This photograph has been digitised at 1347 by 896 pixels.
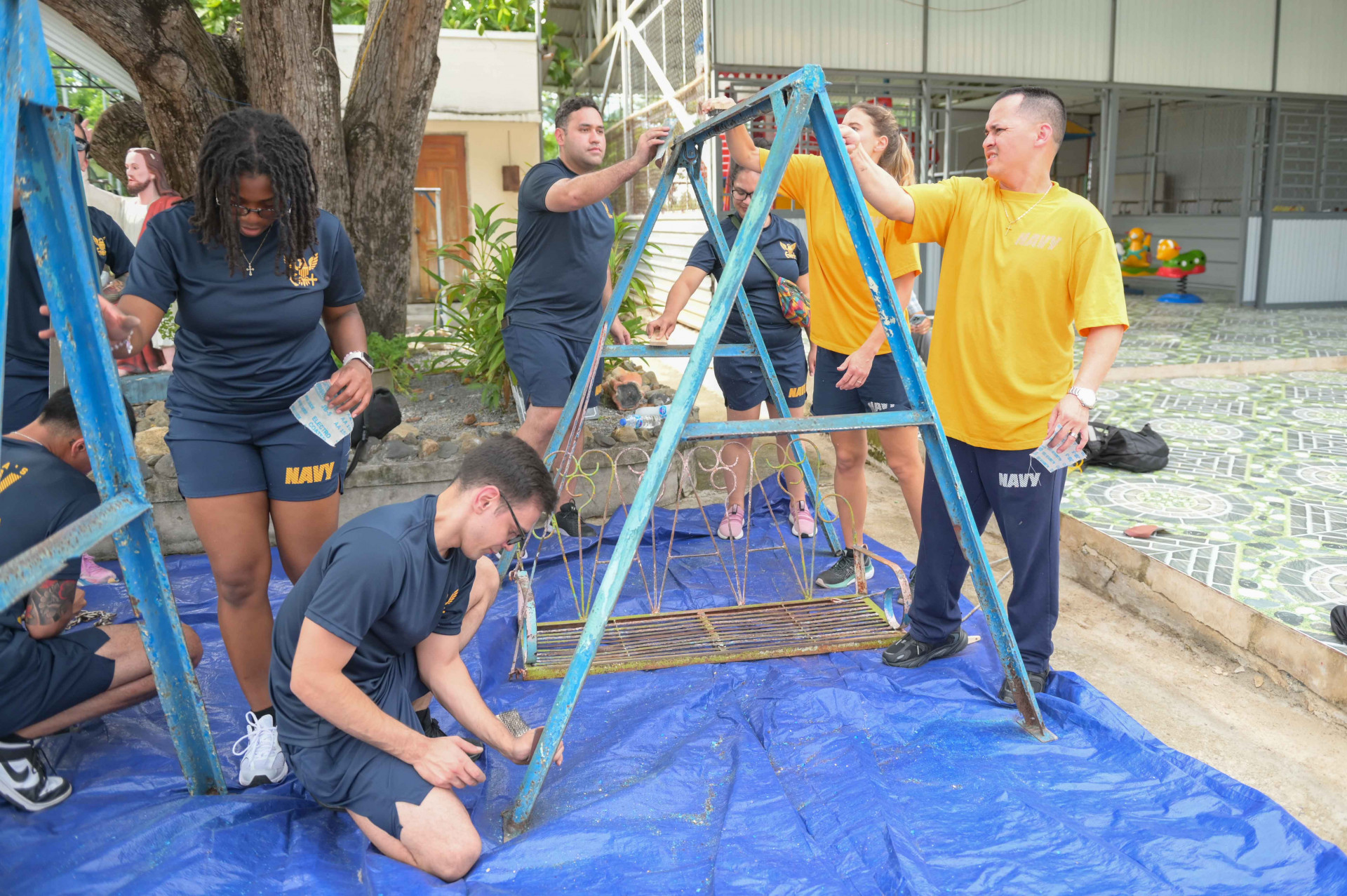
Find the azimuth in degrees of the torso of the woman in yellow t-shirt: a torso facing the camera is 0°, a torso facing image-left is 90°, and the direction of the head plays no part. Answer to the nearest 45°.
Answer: approximately 45°

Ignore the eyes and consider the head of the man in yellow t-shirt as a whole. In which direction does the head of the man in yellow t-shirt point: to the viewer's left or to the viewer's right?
to the viewer's left

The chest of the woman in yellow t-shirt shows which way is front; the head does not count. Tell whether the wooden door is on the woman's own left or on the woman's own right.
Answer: on the woman's own right

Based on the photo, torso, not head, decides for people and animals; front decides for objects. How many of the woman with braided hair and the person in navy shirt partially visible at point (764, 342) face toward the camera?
2

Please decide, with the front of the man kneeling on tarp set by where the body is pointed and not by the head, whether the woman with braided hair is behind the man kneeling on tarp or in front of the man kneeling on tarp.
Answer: behind

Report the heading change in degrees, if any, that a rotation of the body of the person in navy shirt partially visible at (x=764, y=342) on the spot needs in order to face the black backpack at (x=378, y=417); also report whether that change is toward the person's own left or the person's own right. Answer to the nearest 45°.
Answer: approximately 90° to the person's own right

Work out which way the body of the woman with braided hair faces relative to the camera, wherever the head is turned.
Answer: toward the camera

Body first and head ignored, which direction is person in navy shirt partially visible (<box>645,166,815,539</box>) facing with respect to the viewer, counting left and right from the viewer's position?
facing the viewer

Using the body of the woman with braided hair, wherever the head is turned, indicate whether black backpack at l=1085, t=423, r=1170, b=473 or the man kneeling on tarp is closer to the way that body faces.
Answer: the man kneeling on tarp

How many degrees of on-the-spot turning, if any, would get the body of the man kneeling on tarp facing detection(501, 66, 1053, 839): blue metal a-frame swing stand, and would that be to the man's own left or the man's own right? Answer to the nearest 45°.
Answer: approximately 45° to the man's own left
